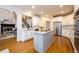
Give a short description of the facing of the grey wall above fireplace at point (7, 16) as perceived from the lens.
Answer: facing the viewer and to the right of the viewer

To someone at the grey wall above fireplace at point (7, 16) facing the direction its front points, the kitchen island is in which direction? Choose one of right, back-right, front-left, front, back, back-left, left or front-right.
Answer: front-left
